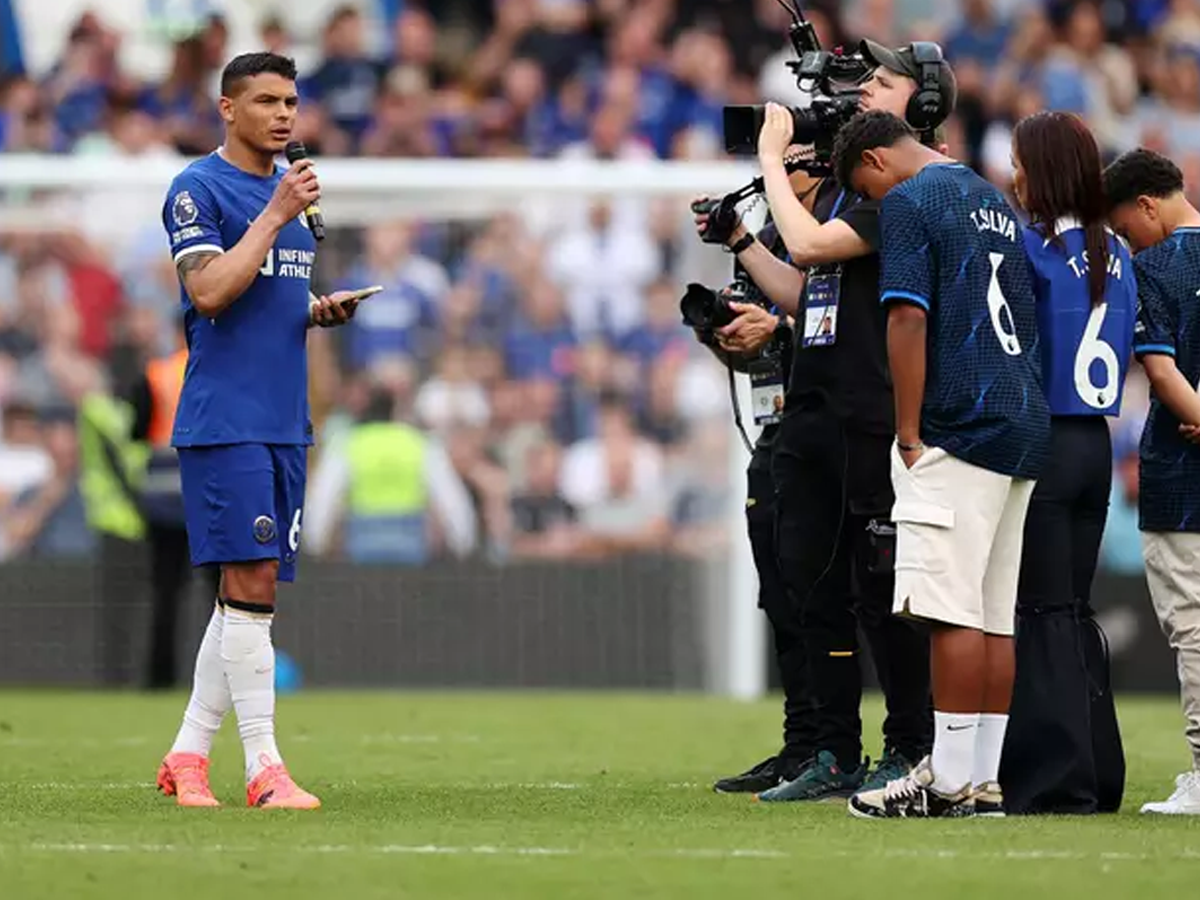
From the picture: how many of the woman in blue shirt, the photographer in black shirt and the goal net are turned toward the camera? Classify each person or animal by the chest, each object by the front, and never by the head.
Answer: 1

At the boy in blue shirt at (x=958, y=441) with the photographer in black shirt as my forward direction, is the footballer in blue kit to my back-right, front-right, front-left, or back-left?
front-left

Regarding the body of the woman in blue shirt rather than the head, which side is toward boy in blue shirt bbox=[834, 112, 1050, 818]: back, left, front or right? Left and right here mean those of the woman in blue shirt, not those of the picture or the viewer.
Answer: left

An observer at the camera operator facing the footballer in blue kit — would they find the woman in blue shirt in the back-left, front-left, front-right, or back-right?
back-left

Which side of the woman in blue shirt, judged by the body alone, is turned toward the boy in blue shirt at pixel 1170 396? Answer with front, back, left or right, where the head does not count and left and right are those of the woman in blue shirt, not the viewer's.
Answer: right

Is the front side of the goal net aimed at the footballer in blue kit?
yes

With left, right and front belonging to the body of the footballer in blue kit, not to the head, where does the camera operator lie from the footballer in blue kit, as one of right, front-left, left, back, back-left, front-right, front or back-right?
front-left

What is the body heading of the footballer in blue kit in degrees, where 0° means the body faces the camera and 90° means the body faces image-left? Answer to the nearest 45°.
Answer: approximately 315°

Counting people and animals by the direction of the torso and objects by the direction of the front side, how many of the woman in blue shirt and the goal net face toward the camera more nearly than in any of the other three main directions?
1

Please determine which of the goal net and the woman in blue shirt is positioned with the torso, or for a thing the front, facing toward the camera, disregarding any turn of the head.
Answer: the goal net

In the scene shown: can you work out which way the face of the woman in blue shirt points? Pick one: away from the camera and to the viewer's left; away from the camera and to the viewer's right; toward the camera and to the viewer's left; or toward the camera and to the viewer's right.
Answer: away from the camera and to the viewer's left

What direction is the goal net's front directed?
toward the camera

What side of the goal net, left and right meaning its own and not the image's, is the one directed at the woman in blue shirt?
front

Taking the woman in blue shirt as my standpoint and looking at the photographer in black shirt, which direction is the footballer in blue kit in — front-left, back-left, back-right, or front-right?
front-left

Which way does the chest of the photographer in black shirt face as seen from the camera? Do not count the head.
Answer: to the viewer's left

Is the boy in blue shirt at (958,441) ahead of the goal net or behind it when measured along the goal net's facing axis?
ahead

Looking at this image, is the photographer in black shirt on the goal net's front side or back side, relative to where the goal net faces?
on the front side

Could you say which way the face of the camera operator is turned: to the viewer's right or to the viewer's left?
to the viewer's left

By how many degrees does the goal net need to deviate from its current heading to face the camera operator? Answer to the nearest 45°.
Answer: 0° — it already faces them

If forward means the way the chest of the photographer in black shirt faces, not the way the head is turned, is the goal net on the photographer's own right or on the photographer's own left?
on the photographer's own right
